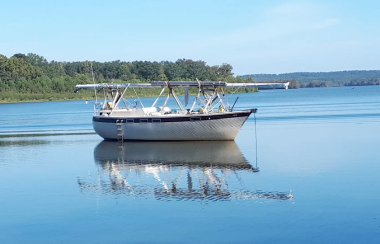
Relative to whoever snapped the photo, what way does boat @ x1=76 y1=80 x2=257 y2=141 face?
facing to the right of the viewer
